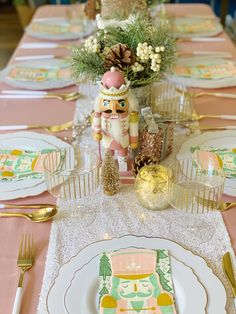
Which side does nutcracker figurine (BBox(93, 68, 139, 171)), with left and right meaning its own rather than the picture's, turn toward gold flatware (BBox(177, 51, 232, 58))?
back

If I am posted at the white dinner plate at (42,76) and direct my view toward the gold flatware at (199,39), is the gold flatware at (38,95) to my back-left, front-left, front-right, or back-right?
back-right

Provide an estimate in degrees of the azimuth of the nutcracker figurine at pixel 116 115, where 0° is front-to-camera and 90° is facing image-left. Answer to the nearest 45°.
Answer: approximately 0°

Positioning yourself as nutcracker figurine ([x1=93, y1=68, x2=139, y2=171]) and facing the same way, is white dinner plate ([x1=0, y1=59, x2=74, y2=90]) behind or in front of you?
behind

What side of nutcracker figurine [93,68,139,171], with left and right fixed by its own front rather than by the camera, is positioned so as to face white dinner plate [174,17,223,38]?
back

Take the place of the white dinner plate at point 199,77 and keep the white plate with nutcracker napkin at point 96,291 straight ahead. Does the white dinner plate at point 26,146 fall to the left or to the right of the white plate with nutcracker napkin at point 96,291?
right
